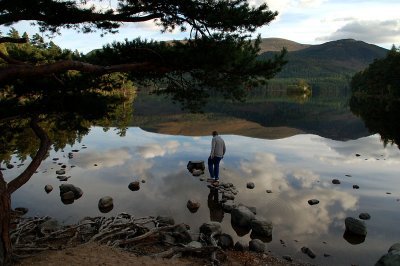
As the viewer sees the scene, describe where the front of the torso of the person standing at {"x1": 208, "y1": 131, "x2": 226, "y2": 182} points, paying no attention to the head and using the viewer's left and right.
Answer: facing away from the viewer and to the left of the viewer

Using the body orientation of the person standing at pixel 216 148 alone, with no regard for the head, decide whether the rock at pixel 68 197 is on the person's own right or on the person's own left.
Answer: on the person's own left

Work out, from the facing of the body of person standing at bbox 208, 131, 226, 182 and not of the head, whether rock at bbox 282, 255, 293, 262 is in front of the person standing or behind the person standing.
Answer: behind

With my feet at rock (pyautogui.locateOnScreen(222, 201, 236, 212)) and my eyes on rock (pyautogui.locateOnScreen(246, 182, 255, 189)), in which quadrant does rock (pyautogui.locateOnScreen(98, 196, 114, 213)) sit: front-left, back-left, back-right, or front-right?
back-left

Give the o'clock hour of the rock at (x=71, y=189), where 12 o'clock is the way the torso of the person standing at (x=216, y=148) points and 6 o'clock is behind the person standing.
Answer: The rock is roughly at 10 o'clock from the person standing.

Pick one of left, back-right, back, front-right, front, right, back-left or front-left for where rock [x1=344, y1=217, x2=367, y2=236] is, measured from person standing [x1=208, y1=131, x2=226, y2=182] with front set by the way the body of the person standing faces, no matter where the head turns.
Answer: back

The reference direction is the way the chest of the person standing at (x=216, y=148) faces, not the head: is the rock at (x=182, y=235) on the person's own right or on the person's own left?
on the person's own left

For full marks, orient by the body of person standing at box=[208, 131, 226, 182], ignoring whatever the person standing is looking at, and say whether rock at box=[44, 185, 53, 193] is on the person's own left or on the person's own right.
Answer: on the person's own left

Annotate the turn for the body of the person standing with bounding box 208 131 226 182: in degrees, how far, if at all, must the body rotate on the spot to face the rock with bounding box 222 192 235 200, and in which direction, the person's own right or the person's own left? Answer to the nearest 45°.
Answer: approximately 135° to the person's own left

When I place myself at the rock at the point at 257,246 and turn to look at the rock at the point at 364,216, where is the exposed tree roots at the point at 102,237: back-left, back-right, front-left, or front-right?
back-left

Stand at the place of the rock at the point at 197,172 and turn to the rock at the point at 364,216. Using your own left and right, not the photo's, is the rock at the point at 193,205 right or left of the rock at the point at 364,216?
right
